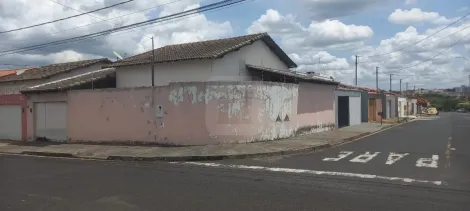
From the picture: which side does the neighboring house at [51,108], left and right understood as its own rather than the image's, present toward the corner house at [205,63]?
left

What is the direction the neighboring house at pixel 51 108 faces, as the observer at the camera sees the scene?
facing the viewer

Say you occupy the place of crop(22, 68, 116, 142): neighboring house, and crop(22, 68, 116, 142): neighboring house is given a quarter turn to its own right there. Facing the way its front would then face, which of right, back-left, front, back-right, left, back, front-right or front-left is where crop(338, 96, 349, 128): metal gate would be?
back

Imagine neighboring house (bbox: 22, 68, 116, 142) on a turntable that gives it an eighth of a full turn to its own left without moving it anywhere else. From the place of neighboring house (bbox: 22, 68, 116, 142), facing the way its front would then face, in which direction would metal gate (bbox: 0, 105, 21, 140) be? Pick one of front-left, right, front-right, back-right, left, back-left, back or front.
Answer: back

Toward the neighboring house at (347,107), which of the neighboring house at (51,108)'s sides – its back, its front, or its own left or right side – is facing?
left
